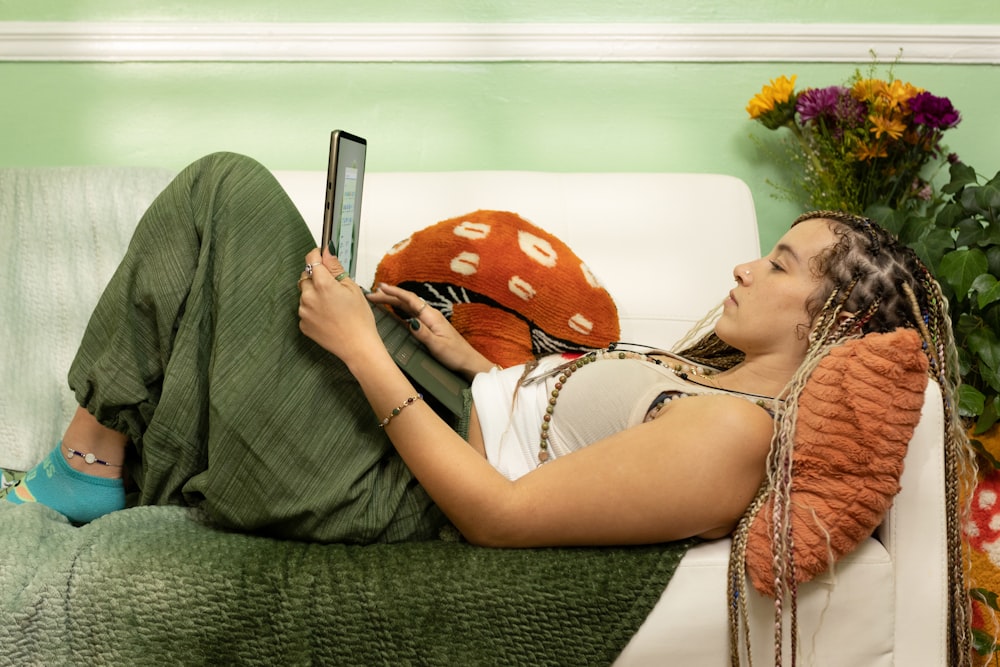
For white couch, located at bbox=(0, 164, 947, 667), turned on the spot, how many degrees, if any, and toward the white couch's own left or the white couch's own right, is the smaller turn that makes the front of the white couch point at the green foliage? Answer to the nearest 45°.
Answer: approximately 90° to the white couch's own left

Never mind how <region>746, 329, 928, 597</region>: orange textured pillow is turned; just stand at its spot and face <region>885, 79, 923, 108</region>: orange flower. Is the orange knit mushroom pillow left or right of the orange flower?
left

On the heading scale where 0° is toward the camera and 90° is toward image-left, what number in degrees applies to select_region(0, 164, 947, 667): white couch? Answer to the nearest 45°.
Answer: approximately 0°
